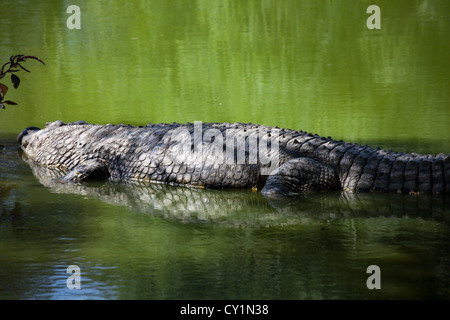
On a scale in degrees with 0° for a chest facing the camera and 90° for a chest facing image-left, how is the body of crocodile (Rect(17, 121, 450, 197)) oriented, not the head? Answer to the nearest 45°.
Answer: approximately 90°
